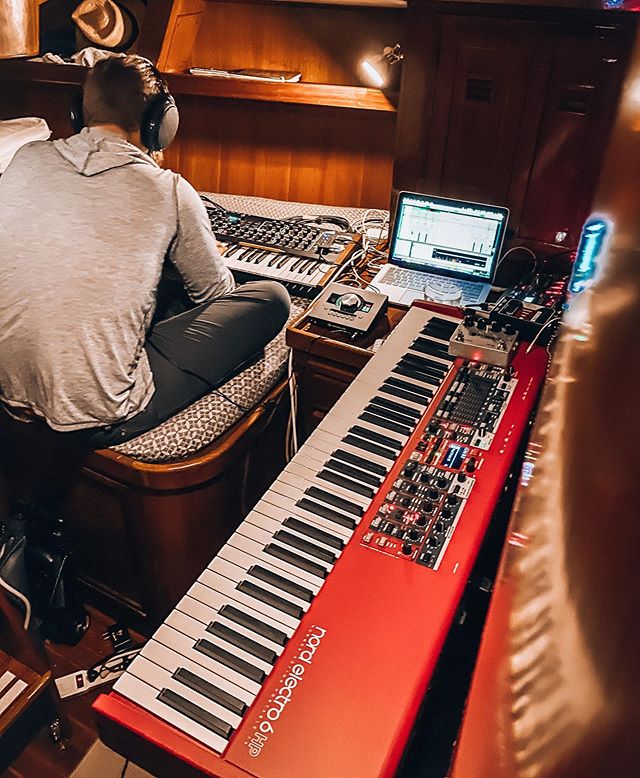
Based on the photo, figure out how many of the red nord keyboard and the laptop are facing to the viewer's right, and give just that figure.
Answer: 0

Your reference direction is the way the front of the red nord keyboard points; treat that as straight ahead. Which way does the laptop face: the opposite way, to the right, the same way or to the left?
to the left

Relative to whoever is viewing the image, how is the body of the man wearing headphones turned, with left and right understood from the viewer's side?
facing away from the viewer and to the right of the viewer

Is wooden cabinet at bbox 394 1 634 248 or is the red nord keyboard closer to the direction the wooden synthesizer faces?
the red nord keyboard

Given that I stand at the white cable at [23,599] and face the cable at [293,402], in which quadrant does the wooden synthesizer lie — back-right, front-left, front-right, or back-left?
front-left

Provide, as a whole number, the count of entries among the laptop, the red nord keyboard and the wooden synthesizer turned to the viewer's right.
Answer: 0

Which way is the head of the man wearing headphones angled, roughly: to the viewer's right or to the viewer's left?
to the viewer's right

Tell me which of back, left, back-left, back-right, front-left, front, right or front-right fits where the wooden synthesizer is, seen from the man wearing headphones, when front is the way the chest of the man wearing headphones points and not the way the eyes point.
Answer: front

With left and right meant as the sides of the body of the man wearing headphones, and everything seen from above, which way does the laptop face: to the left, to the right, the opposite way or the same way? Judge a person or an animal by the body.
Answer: the opposite way

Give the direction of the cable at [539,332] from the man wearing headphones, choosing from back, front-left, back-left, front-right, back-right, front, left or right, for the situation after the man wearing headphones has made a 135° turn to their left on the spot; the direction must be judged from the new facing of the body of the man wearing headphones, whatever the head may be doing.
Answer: back

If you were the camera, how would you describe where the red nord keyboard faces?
facing away from the viewer and to the left of the viewer

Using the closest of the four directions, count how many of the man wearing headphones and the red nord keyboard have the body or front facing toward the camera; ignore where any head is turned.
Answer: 0

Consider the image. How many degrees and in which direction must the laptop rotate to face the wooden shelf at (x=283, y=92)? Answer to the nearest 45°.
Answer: approximately 90° to its right

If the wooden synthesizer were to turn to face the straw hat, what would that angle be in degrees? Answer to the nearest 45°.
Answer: approximately 90° to its right

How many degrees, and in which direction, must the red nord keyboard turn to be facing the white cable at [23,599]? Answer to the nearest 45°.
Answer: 0° — it already faces it

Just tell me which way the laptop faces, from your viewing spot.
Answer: facing the viewer and to the left of the viewer

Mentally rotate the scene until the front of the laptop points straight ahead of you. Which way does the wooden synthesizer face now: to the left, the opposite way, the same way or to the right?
the same way
